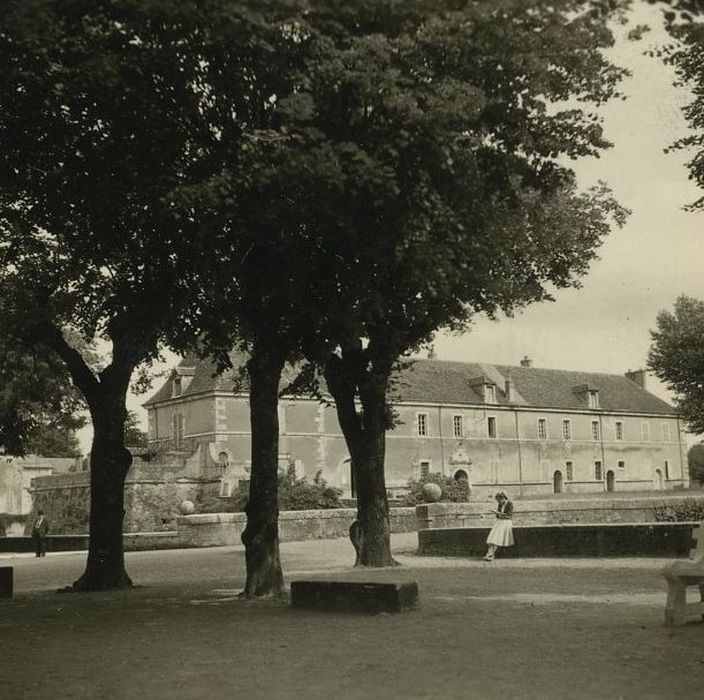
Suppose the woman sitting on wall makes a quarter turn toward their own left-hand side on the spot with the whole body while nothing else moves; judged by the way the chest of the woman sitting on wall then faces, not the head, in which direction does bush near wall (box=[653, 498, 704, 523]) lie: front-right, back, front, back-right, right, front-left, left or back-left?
left

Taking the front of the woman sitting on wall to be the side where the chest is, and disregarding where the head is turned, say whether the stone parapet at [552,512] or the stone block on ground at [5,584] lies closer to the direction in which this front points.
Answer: the stone block on ground

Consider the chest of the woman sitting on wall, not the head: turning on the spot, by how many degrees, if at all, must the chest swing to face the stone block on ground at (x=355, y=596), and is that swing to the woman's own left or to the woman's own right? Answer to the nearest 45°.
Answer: approximately 45° to the woman's own left

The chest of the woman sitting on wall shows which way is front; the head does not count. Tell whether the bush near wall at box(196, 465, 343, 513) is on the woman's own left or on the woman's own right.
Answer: on the woman's own right

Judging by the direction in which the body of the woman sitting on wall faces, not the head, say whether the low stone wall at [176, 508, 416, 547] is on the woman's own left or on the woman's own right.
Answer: on the woman's own right

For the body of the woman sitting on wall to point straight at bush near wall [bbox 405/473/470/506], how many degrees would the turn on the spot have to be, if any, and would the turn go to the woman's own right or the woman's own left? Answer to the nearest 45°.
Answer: approximately 135° to the woman's own right

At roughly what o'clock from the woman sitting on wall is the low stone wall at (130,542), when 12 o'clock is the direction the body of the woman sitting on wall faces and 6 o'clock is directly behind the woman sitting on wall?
The low stone wall is roughly at 3 o'clock from the woman sitting on wall.

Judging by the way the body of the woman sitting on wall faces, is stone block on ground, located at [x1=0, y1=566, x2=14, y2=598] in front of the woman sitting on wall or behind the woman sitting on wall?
in front

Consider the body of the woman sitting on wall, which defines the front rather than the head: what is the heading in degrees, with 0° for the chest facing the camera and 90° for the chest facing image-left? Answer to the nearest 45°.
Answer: approximately 45°
